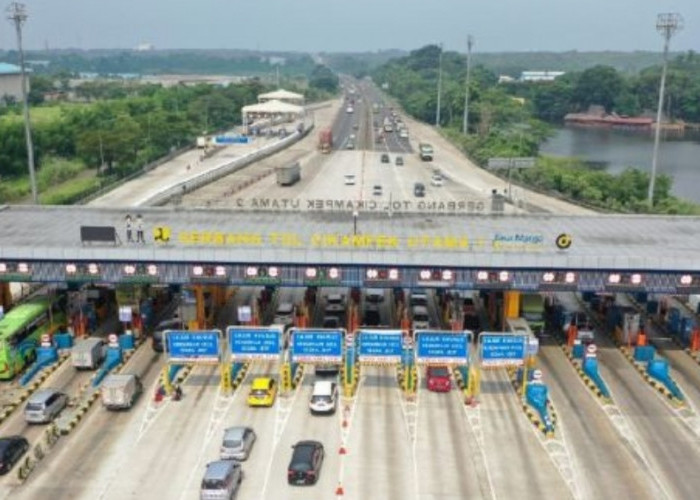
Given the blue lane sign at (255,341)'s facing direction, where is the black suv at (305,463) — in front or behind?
in front

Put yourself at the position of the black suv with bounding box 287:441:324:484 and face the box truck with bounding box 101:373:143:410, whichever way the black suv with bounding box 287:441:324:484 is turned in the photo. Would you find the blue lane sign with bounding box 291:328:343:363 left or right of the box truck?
right

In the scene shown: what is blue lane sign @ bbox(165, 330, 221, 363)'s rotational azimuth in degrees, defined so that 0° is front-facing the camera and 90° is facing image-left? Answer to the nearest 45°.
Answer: approximately 0°

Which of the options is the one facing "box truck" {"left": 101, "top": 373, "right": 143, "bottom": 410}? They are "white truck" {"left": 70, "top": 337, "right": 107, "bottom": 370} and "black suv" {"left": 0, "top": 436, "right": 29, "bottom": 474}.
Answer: the black suv

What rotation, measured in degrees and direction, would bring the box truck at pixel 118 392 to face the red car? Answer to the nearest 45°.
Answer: approximately 45° to its right

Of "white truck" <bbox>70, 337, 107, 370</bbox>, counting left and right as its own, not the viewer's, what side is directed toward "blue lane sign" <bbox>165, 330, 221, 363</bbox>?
right

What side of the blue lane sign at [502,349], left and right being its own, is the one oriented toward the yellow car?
right

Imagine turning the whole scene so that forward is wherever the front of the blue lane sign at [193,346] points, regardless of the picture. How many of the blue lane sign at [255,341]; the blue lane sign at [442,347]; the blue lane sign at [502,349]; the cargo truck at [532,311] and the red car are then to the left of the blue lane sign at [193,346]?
5

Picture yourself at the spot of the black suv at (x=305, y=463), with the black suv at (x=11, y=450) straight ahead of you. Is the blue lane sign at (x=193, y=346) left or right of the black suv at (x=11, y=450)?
right

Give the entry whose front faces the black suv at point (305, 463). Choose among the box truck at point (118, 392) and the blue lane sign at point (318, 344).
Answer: the blue lane sign

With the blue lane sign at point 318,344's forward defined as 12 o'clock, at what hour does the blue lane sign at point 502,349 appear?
the blue lane sign at point 502,349 is roughly at 9 o'clock from the blue lane sign at point 318,344.

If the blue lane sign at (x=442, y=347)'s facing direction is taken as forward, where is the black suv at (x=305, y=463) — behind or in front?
in front

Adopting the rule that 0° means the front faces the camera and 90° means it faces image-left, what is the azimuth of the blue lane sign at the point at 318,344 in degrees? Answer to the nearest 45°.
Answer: approximately 0°

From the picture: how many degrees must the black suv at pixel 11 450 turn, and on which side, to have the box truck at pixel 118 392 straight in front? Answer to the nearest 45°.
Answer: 0° — it already faces it

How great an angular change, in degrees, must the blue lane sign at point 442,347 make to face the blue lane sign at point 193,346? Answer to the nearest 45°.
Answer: approximately 90° to its right

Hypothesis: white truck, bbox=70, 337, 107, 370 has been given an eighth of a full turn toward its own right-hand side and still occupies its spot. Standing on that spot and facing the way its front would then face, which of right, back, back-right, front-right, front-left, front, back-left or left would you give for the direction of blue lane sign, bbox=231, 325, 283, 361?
front-right

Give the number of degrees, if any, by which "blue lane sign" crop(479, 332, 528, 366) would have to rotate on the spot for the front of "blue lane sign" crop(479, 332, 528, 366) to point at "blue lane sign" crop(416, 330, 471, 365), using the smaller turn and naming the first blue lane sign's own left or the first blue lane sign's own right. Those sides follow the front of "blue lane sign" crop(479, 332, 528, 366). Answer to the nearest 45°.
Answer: approximately 90° to the first blue lane sign's own right
